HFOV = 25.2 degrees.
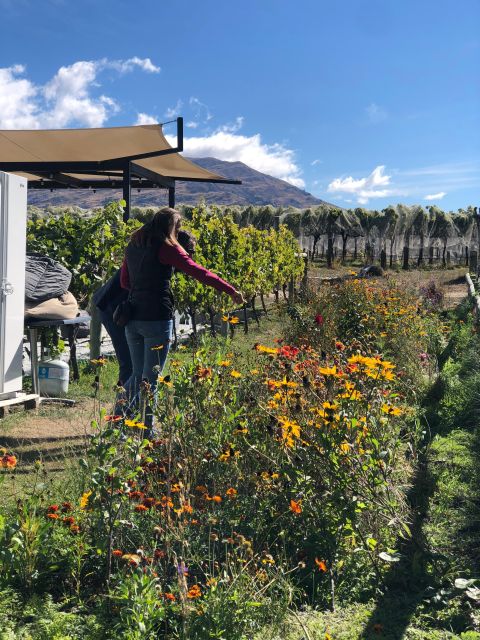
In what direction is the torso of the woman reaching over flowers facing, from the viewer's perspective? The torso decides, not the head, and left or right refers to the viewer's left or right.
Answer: facing away from the viewer and to the right of the viewer

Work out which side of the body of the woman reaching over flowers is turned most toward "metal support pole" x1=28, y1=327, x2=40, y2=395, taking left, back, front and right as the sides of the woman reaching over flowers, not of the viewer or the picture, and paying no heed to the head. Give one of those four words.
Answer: left

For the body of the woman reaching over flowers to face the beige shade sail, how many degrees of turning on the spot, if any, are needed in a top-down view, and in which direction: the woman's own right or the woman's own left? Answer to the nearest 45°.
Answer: approximately 45° to the woman's own left
